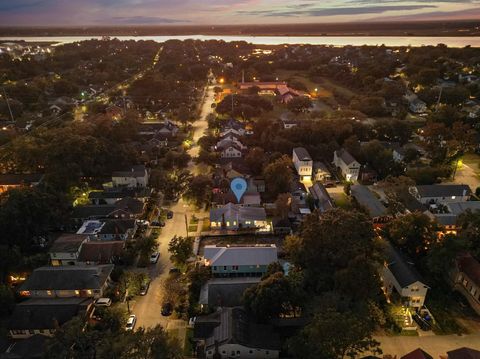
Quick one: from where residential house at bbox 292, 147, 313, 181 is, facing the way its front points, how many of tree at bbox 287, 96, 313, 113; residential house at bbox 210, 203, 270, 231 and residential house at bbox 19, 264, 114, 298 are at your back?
1

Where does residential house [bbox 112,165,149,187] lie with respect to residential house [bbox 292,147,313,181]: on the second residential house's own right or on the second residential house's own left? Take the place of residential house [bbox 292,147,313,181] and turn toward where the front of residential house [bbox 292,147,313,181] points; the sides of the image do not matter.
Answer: on the second residential house's own right

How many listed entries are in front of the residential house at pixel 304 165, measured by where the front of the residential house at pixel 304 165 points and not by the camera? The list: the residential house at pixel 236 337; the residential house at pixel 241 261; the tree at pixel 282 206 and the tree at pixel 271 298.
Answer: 4

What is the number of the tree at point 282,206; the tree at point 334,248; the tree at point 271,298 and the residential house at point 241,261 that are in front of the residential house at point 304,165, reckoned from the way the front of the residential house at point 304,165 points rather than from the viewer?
4

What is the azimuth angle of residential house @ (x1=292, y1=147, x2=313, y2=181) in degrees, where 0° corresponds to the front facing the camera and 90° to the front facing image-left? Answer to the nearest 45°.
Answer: approximately 0°

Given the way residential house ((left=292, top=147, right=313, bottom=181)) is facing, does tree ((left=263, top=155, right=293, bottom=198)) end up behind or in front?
in front

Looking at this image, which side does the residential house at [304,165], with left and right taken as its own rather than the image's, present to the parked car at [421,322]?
front

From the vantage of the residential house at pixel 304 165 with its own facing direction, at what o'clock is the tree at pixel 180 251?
The tree is roughly at 1 o'clock from the residential house.

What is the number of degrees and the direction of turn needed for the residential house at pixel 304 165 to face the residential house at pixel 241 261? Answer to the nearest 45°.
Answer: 0° — it already faces it

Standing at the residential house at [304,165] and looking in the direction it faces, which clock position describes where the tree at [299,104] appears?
The tree is roughly at 6 o'clock from the residential house.

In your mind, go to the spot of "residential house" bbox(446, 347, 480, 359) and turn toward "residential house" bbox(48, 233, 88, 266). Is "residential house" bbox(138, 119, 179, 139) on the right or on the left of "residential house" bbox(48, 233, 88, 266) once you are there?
right

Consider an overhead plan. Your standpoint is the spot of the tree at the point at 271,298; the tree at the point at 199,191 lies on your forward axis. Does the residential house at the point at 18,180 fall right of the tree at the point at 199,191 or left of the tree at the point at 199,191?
left

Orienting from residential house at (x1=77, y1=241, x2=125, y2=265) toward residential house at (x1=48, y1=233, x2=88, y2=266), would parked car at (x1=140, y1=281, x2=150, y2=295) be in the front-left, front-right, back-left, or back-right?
back-left

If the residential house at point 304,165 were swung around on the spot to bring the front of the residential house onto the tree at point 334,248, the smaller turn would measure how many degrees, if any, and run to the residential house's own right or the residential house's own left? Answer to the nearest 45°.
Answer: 0° — it already faces it

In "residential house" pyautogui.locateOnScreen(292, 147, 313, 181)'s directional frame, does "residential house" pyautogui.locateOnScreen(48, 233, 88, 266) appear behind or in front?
in front

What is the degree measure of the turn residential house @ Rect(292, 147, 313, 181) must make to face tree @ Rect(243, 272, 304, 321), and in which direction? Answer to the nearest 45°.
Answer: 0° — it already faces it

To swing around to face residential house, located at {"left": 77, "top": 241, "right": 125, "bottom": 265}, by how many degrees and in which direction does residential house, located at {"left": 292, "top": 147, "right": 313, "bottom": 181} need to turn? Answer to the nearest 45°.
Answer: approximately 45° to its right
